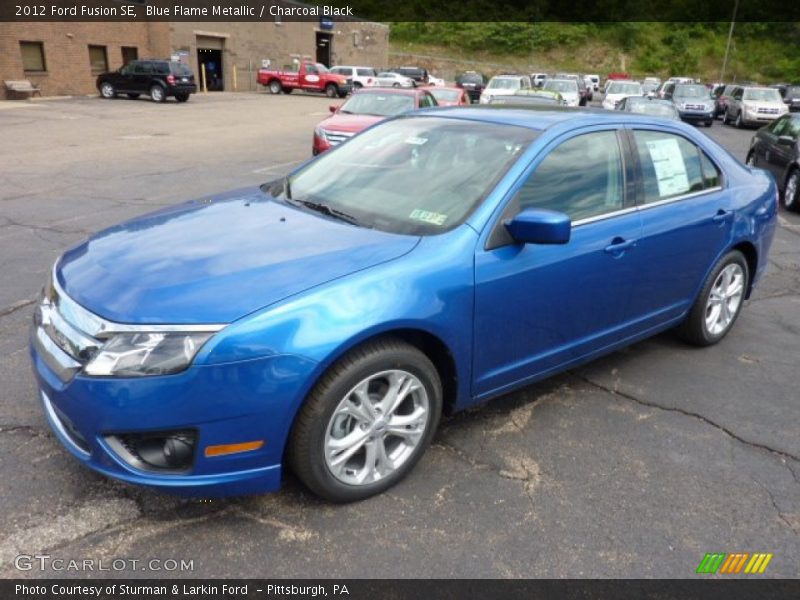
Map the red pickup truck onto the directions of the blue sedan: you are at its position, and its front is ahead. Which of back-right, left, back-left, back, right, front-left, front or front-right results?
back-right

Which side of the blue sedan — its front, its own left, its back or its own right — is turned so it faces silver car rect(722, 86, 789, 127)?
back

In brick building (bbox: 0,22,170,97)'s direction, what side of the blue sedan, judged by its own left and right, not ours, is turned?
right

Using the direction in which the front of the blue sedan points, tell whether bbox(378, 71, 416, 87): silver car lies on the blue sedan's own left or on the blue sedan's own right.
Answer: on the blue sedan's own right
